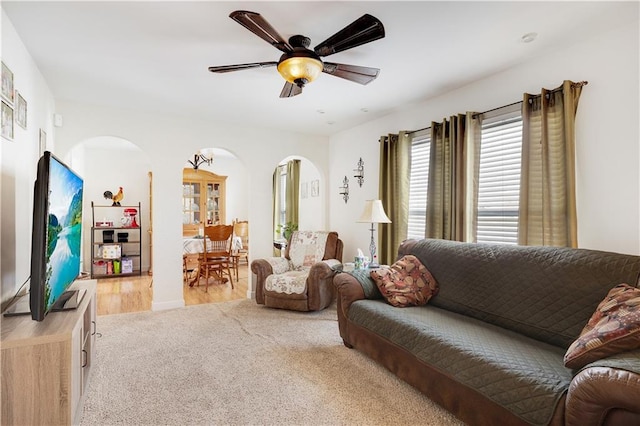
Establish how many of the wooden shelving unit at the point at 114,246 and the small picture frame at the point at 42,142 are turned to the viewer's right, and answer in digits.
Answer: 1

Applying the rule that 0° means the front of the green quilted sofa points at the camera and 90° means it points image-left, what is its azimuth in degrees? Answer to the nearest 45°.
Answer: approximately 45°

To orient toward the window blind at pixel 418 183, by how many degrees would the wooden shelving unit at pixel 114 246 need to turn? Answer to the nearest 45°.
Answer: approximately 45° to its left

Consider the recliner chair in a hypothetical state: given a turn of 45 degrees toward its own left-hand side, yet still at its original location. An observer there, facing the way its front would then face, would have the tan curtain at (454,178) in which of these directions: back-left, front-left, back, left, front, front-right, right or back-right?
front-left

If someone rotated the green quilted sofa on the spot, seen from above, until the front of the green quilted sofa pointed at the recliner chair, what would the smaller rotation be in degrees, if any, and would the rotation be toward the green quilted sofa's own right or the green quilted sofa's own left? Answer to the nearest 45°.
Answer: approximately 90° to the green quilted sofa's own right

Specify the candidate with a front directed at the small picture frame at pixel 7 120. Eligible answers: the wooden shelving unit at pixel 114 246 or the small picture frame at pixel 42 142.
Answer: the wooden shelving unit

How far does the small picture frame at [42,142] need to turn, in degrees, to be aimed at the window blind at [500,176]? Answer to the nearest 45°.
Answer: approximately 45° to its right

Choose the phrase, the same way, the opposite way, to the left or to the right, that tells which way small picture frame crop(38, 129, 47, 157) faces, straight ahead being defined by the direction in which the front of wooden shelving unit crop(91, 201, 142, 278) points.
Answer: to the left

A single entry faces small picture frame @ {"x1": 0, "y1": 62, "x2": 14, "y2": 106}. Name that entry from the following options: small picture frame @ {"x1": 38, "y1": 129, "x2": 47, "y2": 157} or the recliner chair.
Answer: the recliner chair

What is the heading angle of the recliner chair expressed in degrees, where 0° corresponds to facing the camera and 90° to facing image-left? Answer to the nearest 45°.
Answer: approximately 45°

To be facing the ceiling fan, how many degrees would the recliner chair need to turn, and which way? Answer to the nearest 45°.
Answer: approximately 45° to its left

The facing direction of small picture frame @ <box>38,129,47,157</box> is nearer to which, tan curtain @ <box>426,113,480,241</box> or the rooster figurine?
the tan curtain

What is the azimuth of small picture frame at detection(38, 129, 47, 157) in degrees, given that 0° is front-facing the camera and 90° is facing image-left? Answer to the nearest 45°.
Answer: approximately 270°
